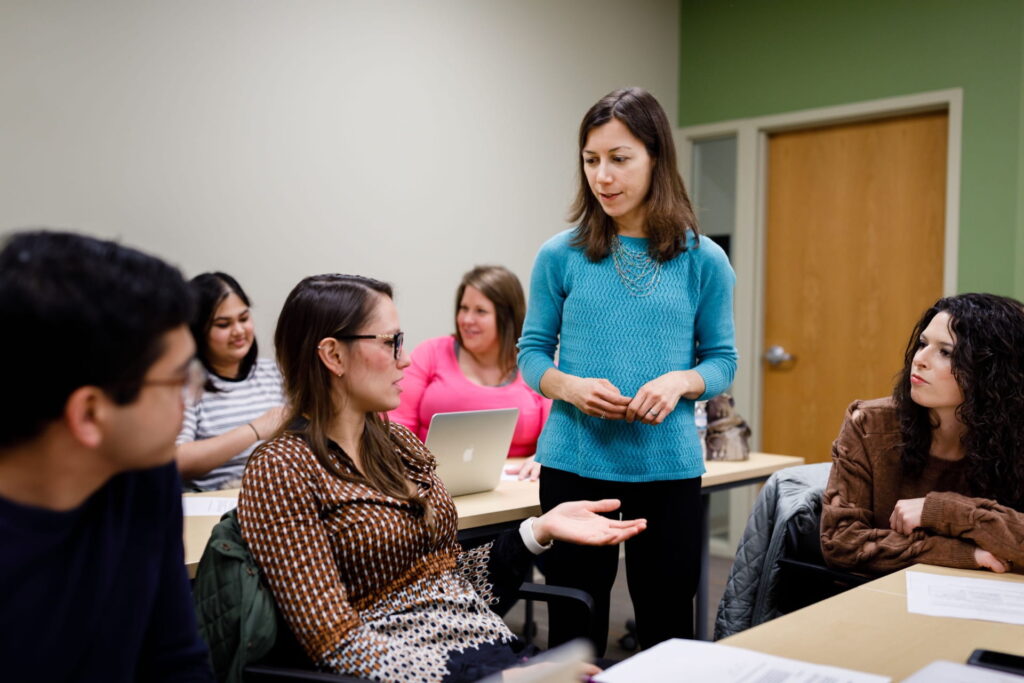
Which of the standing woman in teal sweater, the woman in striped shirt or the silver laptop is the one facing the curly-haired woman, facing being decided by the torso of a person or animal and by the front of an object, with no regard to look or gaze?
the woman in striped shirt

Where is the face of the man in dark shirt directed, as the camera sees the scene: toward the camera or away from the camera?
away from the camera

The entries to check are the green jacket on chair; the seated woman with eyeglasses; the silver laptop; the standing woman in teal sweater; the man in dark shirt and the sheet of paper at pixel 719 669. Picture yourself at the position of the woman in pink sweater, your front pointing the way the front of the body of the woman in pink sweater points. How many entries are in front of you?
6

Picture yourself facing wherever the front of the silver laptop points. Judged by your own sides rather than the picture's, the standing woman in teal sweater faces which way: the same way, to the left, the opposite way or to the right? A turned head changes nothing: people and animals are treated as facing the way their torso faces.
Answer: the opposite way

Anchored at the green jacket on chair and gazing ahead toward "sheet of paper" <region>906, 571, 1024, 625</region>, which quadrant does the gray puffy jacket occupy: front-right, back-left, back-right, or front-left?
front-left

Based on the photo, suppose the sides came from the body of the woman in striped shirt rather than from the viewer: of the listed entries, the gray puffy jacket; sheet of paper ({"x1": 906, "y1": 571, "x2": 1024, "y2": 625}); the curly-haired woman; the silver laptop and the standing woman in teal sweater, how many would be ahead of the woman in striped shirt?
5

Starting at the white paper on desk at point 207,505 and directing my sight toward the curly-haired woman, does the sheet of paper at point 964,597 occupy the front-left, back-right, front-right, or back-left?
front-right

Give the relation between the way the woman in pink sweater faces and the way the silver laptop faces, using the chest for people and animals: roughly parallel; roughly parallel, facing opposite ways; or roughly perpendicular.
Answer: roughly parallel, facing opposite ways

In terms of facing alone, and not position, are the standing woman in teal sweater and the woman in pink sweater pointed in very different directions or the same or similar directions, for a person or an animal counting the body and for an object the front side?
same or similar directions

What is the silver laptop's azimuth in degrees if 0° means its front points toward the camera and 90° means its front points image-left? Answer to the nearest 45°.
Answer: approximately 180°

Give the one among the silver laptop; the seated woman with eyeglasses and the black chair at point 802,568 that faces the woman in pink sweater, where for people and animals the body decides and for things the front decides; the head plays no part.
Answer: the silver laptop

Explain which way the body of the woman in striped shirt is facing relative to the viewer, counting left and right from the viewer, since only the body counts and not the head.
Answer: facing the viewer and to the right of the viewer

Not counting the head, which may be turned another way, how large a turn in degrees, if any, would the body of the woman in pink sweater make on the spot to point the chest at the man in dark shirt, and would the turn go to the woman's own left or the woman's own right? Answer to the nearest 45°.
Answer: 0° — they already face them

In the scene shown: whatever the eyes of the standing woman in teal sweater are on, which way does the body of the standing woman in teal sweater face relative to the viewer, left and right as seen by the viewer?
facing the viewer

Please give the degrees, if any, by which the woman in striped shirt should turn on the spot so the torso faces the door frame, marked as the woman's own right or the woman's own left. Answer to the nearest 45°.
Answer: approximately 90° to the woman's own left

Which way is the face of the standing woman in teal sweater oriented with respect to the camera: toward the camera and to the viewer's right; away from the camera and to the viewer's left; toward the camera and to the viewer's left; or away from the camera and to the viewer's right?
toward the camera and to the viewer's left

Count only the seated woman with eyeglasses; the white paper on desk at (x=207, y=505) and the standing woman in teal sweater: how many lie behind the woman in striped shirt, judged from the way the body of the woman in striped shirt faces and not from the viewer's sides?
0

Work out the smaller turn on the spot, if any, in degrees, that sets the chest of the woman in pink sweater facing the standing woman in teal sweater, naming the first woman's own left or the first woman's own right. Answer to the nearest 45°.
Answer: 0° — they already face them

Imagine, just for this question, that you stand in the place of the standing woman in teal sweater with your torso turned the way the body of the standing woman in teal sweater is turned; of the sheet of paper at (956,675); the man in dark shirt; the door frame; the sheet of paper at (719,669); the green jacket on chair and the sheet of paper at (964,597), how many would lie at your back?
1

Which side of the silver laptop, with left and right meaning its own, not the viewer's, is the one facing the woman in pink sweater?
front

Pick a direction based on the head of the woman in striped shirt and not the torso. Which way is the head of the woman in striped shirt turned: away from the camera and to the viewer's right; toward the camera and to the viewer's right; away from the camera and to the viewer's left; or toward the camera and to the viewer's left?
toward the camera and to the viewer's right
